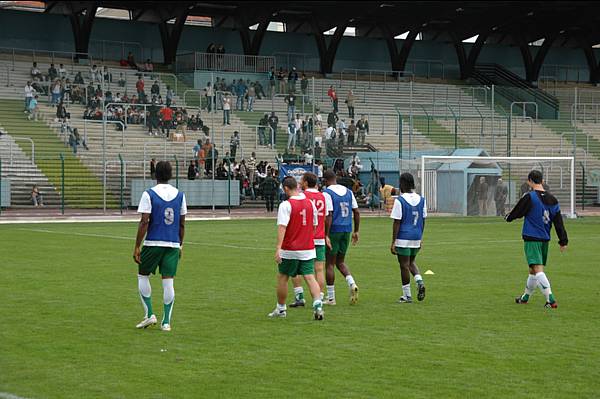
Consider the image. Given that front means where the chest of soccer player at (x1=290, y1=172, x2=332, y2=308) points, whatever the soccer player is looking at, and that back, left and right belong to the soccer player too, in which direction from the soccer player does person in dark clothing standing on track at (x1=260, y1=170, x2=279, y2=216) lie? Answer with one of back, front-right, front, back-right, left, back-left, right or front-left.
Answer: front-right

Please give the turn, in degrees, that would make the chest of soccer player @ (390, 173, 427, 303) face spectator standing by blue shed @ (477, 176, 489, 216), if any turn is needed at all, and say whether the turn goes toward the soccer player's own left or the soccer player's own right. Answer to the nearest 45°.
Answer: approximately 45° to the soccer player's own right

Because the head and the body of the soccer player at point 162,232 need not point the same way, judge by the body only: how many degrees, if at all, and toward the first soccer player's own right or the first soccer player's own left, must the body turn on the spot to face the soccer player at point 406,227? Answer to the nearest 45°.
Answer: approximately 90° to the first soccer player's own right

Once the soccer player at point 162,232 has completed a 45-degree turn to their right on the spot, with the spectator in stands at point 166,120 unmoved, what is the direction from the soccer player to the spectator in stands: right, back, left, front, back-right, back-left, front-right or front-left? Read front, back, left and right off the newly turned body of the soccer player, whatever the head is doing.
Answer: front

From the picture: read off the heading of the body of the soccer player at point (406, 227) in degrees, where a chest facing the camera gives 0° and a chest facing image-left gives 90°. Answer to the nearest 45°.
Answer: approximately 135°

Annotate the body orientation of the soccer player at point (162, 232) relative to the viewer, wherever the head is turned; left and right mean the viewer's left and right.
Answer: facing away from the viewer and to the left of the viewer

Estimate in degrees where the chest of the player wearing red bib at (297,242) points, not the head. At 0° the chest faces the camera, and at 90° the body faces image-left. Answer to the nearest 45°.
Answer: approximately 135°

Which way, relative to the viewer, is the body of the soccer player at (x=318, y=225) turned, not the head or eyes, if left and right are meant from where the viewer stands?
facing away from the viewer and to the left of the viewer

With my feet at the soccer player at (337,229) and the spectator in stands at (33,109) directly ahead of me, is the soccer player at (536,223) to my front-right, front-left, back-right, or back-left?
back-right

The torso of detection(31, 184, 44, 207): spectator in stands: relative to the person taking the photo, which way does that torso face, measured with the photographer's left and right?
facing the viewer and to the right of the viewer

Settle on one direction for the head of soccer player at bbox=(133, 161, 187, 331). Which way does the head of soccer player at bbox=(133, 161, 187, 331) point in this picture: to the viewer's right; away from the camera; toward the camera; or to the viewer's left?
away from the camera
